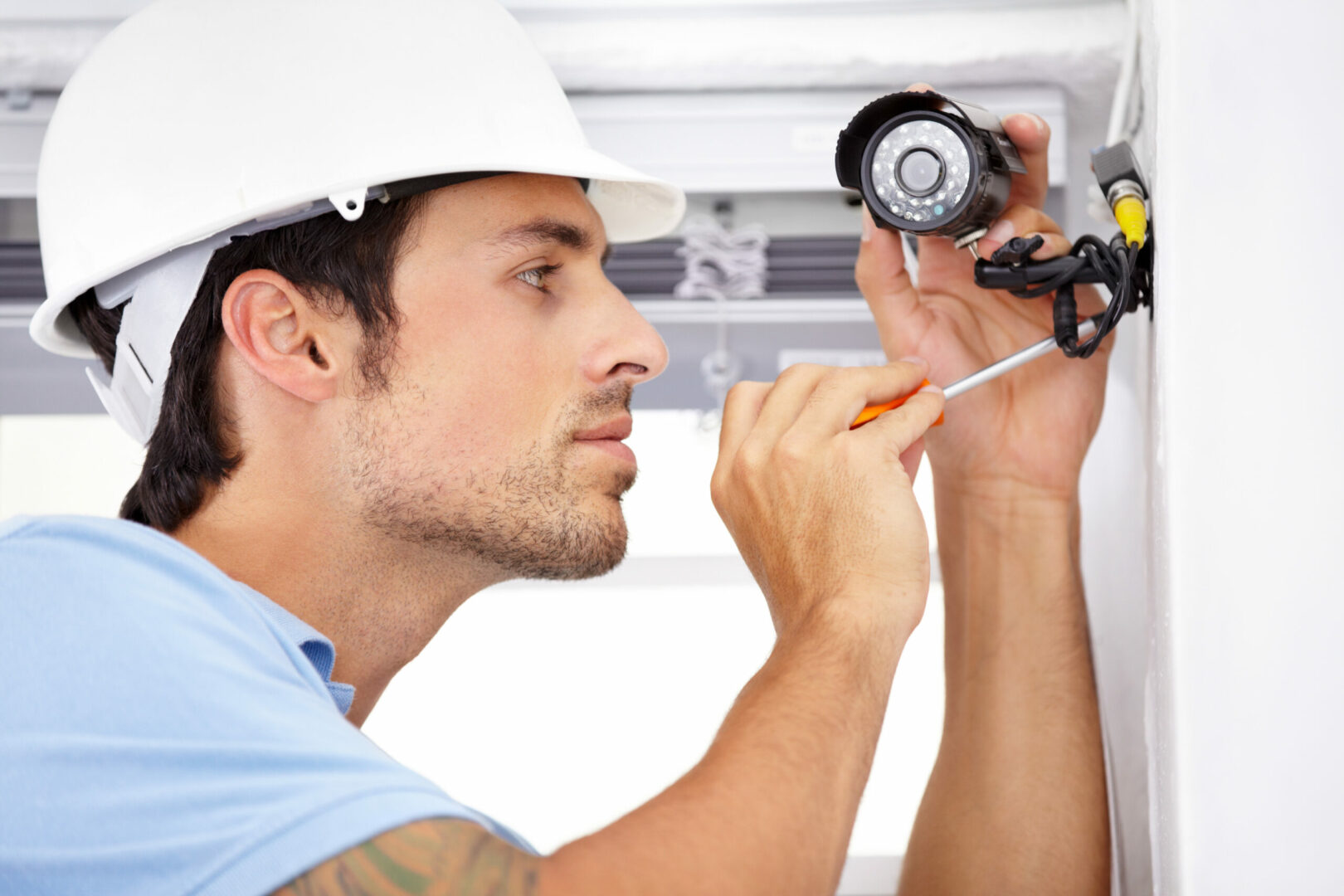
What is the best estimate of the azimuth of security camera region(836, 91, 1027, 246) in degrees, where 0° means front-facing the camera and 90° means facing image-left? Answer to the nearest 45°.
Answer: approximately 45°

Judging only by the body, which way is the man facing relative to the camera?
to the viewer's right

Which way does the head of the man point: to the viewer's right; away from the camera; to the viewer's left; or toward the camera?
to the viewer's right
